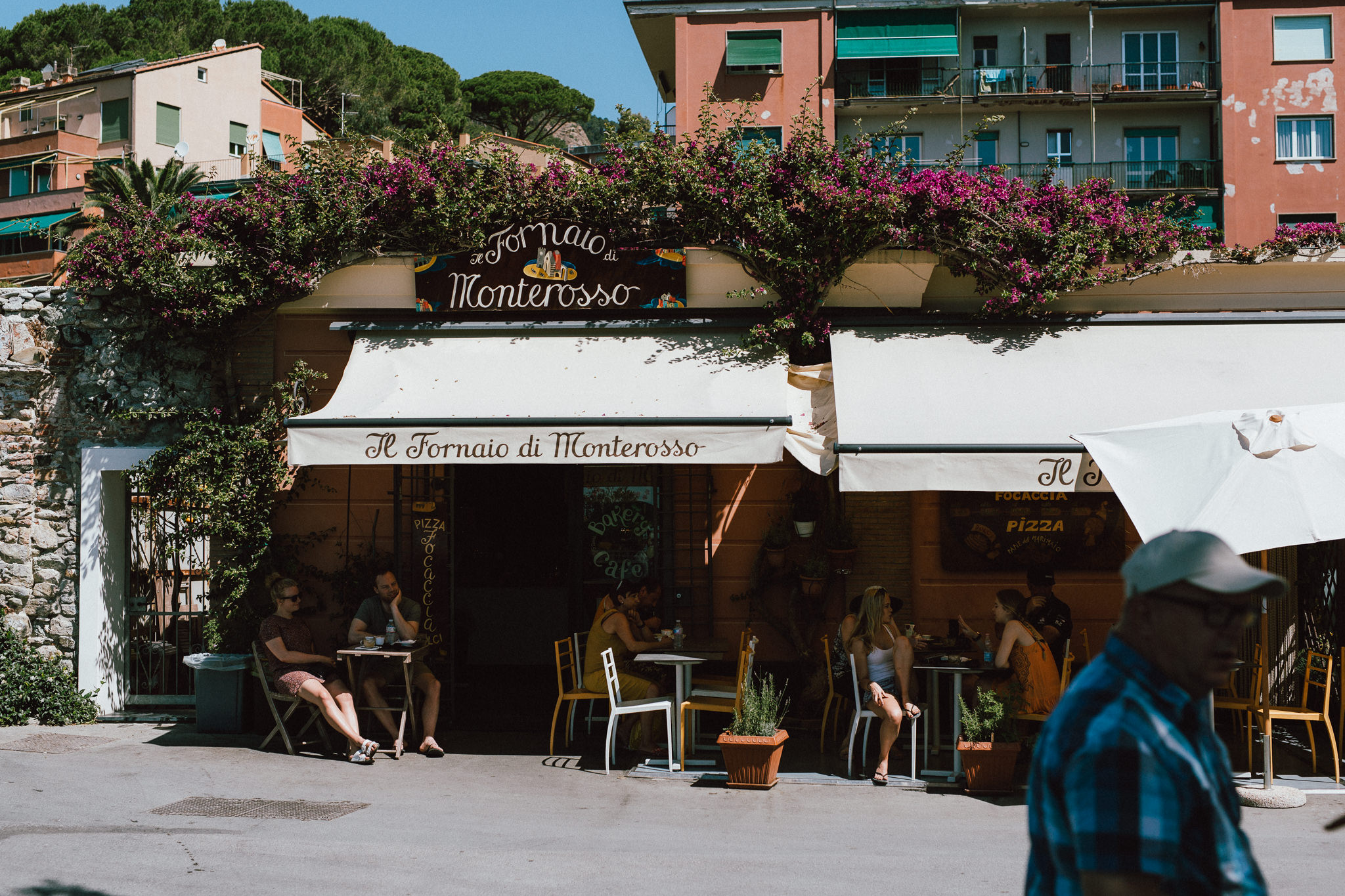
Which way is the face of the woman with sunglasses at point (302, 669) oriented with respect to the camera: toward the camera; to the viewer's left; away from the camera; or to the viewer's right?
to the viewer's right

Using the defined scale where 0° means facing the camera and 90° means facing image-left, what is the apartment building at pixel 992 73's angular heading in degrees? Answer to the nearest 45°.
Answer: approximately 0°

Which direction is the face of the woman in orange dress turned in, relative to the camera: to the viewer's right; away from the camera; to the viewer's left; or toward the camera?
to the viewer's left

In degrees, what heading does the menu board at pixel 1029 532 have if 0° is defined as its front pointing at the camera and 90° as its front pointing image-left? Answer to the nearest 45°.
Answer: approximately 0°

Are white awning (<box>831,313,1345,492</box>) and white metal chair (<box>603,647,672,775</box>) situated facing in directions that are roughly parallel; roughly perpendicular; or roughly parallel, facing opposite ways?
roughly perpendicular

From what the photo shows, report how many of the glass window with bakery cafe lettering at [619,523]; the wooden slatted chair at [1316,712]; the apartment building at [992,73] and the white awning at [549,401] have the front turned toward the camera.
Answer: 3

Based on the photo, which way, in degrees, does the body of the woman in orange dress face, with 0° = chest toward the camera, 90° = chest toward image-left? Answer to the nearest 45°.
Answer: approximately 90°

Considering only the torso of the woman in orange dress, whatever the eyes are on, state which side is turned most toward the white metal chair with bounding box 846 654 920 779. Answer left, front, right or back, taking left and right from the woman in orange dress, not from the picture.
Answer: front

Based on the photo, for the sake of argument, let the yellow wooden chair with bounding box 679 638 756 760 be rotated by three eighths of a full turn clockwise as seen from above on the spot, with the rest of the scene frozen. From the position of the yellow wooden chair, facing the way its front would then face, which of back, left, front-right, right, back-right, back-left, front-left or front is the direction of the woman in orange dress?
front-right

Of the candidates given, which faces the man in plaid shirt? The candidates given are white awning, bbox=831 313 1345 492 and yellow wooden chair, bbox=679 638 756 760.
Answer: the white awning

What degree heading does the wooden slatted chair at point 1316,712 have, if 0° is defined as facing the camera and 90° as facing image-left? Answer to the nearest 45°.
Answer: approximately 90°

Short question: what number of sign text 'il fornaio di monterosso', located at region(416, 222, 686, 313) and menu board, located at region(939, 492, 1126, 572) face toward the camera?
2
